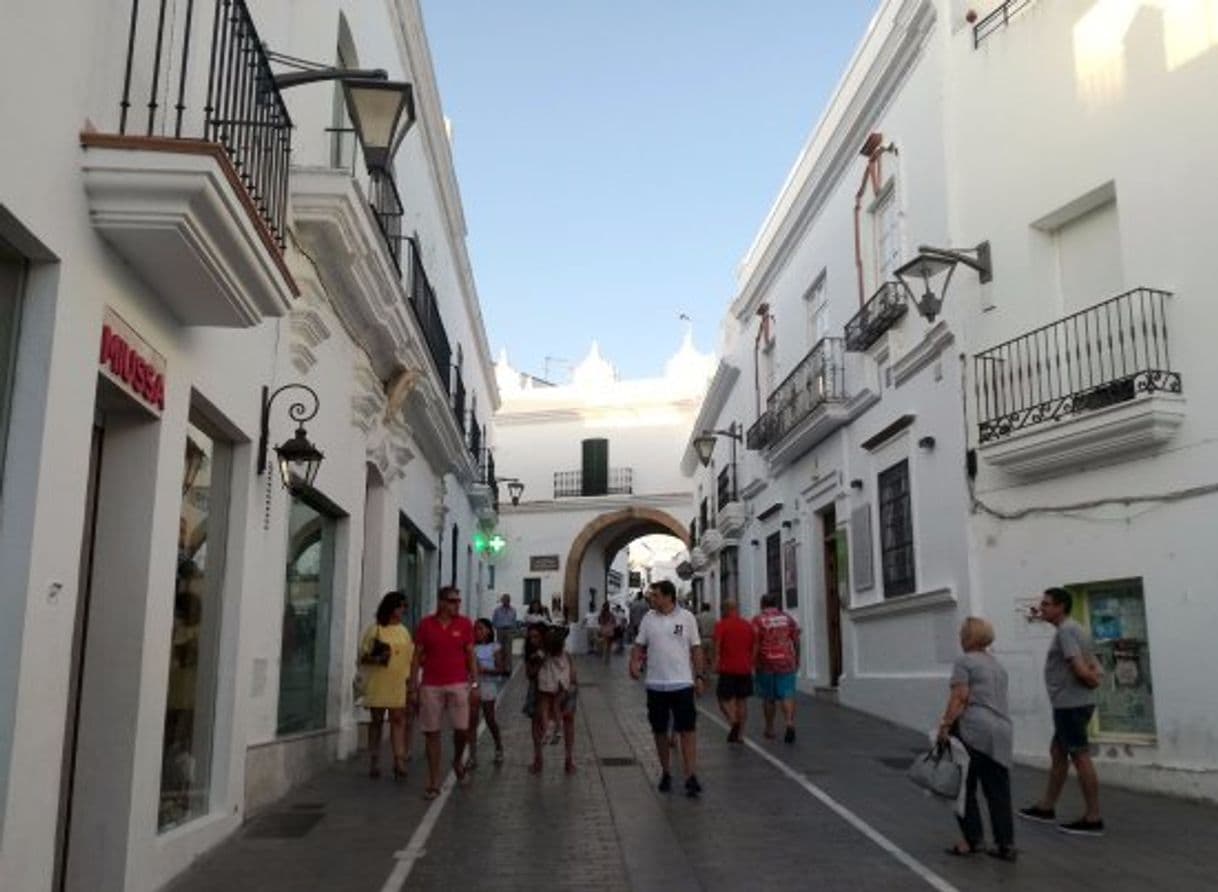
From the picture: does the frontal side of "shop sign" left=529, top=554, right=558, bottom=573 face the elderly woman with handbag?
yes

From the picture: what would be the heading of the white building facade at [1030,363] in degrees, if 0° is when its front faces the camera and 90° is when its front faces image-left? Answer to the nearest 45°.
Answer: approximately 45°

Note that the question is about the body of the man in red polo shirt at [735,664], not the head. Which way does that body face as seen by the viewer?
away from the camera

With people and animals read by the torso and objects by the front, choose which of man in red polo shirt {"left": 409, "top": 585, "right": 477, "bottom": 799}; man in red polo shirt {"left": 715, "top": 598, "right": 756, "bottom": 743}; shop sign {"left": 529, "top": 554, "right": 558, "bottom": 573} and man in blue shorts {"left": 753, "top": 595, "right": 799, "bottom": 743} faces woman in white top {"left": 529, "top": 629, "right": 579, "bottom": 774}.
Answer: the shop sign

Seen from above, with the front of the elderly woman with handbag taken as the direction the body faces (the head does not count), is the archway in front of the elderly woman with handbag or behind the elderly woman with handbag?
in front

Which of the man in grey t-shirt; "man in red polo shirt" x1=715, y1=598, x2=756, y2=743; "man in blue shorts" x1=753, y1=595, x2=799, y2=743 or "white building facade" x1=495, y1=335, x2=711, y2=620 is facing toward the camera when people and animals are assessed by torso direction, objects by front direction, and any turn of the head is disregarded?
the white building facade

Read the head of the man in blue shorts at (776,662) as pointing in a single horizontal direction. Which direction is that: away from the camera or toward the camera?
away from the camera

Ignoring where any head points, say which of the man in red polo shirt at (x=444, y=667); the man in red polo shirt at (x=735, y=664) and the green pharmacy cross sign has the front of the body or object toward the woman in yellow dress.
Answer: the green pharmacy cross sign

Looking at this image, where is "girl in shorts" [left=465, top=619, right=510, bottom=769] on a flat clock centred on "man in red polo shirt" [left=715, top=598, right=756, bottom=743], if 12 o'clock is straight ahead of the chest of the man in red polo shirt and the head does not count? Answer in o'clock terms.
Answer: The girl in shorts is roughly at 8 o'clock from the man in red polo shirt.

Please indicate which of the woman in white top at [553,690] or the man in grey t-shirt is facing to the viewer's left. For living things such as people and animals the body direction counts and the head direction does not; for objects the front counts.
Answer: the man in grey t-shirt

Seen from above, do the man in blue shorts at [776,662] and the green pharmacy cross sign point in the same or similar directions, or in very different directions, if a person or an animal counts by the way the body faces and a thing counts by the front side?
very different directions

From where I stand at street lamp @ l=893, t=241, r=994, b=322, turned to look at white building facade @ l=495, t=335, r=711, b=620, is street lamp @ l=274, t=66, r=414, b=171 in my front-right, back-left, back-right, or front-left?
back-left

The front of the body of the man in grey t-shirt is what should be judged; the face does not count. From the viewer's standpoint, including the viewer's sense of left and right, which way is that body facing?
facing to the left of the viewer
